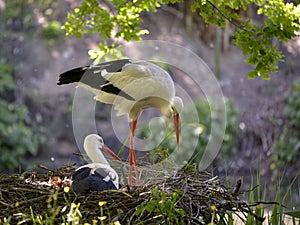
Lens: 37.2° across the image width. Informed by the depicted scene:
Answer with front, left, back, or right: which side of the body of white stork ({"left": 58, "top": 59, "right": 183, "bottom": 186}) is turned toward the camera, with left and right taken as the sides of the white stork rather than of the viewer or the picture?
right
